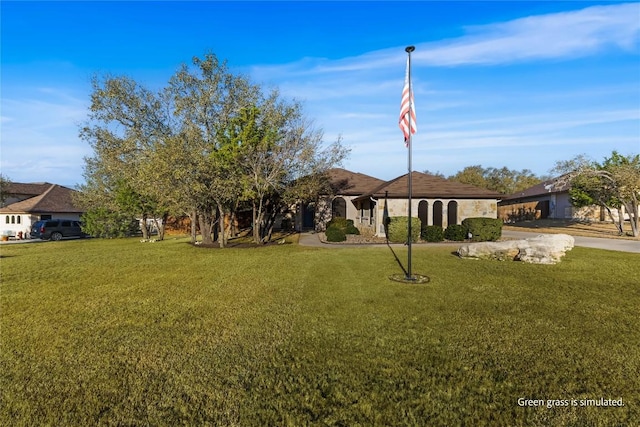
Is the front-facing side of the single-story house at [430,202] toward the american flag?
yes

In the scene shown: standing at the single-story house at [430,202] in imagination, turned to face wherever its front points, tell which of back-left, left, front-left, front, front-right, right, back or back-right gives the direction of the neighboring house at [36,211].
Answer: right

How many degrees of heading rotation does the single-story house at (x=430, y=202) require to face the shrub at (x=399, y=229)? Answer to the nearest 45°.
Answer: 0° — it already faces it

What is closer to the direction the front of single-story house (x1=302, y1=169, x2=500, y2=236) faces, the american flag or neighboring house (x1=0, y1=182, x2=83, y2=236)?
the american flag

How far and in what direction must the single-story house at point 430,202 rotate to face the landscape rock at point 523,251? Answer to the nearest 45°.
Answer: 0° — it already faces it

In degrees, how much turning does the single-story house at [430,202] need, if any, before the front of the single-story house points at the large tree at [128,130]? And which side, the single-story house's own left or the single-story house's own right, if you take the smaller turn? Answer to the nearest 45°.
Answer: approximately 45° to the single-story house's own right

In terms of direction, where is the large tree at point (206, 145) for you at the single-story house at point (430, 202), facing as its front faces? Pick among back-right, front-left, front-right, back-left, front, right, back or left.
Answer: front-right

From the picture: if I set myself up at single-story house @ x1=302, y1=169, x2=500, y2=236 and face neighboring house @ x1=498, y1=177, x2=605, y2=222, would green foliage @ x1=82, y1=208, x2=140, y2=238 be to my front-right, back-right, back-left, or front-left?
back-left

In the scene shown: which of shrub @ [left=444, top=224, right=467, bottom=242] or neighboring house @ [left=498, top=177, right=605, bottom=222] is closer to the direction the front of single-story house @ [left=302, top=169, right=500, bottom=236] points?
the shrub

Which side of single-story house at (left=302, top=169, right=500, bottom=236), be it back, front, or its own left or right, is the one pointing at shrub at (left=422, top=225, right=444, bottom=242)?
front

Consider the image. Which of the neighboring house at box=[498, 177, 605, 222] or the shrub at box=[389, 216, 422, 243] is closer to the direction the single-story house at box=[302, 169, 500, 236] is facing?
the shrub

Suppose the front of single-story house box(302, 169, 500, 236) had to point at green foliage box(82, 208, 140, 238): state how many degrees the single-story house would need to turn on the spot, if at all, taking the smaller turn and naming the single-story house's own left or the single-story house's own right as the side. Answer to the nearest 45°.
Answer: approximately 90° to the single-story house's own right

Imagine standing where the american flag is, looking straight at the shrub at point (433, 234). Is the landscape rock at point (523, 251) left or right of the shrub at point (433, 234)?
right

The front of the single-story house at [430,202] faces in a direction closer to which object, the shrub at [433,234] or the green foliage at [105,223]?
the shrub

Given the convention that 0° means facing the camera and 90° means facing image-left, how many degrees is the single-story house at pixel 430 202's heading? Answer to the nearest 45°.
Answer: approximately 0°
